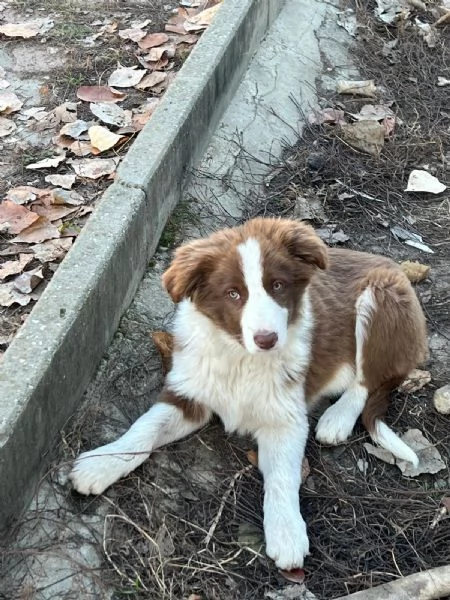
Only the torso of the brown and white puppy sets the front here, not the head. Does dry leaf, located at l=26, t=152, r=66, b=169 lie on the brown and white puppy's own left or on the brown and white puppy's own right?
on the brown and white puppy's own right

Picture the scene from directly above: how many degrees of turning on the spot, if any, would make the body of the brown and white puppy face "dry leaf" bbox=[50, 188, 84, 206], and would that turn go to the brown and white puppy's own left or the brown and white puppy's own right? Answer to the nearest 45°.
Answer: approximately 90° to the brown and white puppy's own right

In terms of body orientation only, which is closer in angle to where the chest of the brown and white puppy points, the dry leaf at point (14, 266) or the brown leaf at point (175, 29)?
the dry leaf

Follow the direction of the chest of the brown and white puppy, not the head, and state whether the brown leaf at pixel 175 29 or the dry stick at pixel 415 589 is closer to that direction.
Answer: the dry stick

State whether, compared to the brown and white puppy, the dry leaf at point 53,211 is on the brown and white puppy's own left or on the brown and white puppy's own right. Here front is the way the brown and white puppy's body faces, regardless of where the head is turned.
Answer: on the brown and white puppy's own right

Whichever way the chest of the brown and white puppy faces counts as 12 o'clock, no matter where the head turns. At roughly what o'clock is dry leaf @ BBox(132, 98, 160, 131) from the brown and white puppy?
The dry leaf is roughly at 4 o'clock from the brown and white puppy.

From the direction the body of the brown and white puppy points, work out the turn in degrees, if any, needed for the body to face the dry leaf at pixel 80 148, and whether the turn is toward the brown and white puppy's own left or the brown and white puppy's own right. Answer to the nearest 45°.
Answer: approximately 90° to the brown and white puppy's own right

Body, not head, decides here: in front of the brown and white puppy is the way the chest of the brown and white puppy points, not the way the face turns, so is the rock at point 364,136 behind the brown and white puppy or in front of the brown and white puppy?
behind

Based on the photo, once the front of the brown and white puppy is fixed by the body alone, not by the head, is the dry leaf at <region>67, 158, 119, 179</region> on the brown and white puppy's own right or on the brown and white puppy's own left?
on the brown and white puppy's own right

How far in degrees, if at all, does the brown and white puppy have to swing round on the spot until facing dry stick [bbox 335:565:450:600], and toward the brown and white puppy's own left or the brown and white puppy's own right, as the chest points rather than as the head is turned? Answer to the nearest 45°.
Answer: approximately 90° to the brown and white puppy's own left

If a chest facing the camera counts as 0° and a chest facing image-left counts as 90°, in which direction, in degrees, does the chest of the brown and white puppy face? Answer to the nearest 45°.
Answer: approximately 45°
